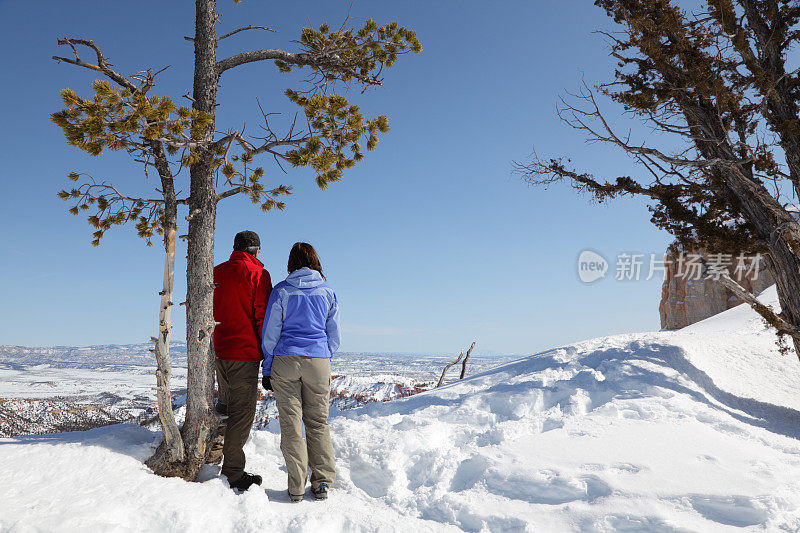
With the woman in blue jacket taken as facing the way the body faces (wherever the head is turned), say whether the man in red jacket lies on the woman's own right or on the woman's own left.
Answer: on the woman's own left

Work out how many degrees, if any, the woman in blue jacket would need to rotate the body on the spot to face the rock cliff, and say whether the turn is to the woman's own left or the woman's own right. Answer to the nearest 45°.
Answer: approximately 45° to the woman's own right

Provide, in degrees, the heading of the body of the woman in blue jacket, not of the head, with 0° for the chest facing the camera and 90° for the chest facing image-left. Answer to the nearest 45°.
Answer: approximately 180°

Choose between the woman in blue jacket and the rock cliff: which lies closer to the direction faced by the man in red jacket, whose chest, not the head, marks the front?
the rock cliff

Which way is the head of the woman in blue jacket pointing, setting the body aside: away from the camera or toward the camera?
away from the camera

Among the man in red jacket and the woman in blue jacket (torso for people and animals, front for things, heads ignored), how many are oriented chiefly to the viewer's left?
0

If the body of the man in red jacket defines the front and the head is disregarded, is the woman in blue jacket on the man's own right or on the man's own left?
on the man's own right

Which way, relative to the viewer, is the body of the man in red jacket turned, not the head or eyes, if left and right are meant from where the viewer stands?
facing away from the viewer and to the right of the viewer

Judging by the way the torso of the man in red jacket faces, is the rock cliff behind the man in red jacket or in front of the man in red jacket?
in front
